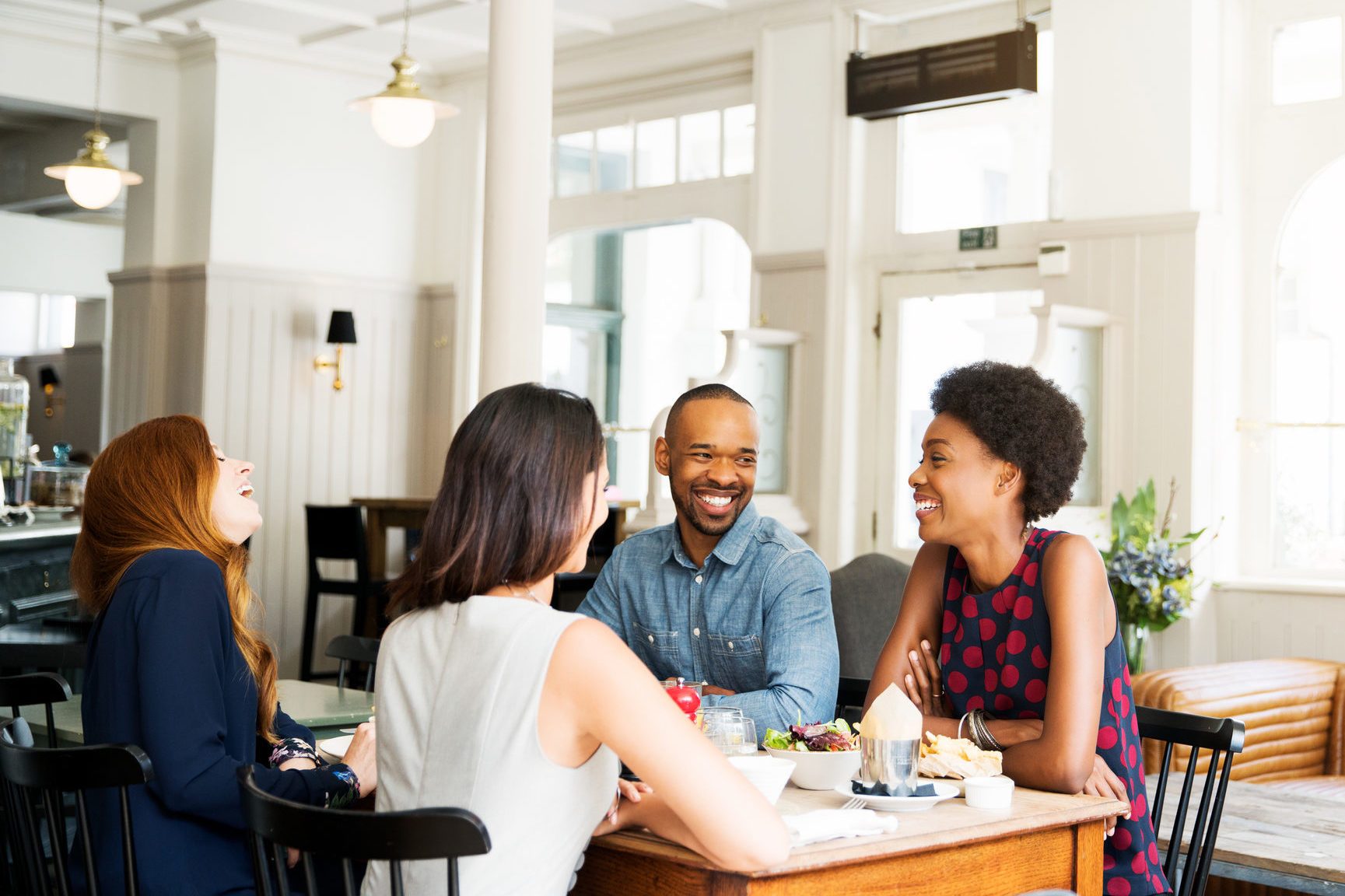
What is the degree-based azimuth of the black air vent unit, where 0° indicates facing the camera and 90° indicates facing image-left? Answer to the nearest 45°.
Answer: approximately 45°

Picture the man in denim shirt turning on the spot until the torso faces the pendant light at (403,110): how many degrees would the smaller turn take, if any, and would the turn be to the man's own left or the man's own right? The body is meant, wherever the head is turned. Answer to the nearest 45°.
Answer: approximately 135° to the man's own right

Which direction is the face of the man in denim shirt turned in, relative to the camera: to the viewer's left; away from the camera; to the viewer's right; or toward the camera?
toward the camera

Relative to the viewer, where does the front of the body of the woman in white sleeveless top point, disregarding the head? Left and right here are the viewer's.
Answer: facing away from the viewer and to the right of the viewer

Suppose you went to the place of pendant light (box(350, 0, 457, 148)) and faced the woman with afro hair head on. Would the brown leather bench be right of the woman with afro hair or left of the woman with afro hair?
left

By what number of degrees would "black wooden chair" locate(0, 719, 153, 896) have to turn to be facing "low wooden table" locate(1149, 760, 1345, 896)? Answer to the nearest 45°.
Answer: approximately 45° to its right

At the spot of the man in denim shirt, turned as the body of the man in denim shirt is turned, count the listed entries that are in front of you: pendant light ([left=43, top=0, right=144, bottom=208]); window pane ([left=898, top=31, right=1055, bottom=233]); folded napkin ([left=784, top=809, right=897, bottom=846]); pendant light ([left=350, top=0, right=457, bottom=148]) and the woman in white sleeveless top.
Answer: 2

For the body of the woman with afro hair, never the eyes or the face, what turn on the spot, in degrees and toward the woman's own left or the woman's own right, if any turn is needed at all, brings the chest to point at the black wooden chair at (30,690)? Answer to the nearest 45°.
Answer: approximately 45° to the woman's own right

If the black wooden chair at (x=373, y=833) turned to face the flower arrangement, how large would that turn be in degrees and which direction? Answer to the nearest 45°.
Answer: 0° — it already faces it

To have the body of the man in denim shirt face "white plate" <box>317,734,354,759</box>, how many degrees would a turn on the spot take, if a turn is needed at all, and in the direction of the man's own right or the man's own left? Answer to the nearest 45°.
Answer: approximately 45° to the man's own right

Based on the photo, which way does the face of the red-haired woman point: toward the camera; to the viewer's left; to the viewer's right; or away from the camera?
to the viewer's right

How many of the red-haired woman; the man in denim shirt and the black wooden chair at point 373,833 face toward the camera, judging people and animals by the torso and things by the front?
1

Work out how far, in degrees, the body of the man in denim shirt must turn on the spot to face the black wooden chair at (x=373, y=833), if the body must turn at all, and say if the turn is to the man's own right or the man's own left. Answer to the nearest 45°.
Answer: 0° — they already face it

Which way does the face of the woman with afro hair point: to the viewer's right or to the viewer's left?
to the viewer's left

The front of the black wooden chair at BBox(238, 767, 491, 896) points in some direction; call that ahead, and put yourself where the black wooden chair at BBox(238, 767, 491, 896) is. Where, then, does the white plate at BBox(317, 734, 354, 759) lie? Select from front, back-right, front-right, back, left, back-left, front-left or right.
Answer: front-left

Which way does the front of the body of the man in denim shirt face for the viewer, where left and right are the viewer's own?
facing the viewer

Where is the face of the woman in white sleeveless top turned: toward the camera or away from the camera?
away from the camera

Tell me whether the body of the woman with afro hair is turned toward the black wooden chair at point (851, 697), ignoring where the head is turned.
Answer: no

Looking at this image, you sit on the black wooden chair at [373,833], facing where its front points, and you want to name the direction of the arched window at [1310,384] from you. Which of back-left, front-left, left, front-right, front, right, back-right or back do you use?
front
